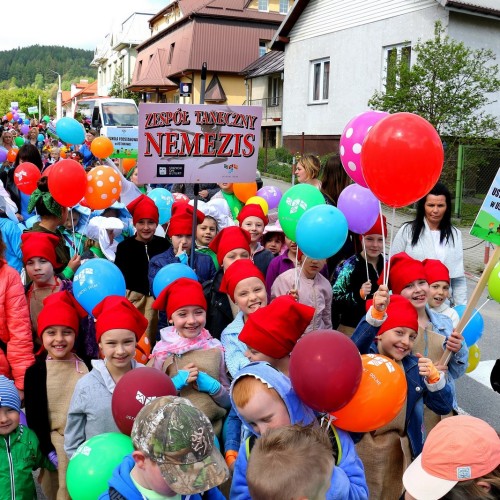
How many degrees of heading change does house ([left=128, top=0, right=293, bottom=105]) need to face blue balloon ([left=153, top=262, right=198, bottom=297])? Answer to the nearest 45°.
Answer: approximately 45° to its left

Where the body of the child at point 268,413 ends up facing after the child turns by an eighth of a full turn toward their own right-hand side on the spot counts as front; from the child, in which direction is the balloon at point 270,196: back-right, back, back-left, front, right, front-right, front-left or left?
back-right

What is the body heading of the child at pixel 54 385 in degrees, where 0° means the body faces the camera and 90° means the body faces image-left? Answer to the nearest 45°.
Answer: approximately 0°

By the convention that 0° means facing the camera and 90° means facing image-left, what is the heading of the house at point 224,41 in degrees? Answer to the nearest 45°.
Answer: approximately 45°

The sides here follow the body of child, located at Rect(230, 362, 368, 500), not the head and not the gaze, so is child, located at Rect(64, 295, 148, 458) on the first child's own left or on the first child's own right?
on the first child's own right

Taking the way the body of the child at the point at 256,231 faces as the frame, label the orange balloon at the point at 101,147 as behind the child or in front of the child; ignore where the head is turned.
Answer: behind

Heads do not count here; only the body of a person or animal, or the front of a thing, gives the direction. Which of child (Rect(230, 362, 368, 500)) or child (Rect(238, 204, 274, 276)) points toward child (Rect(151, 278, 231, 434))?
child (Rect(238, 204, 274, 276))
